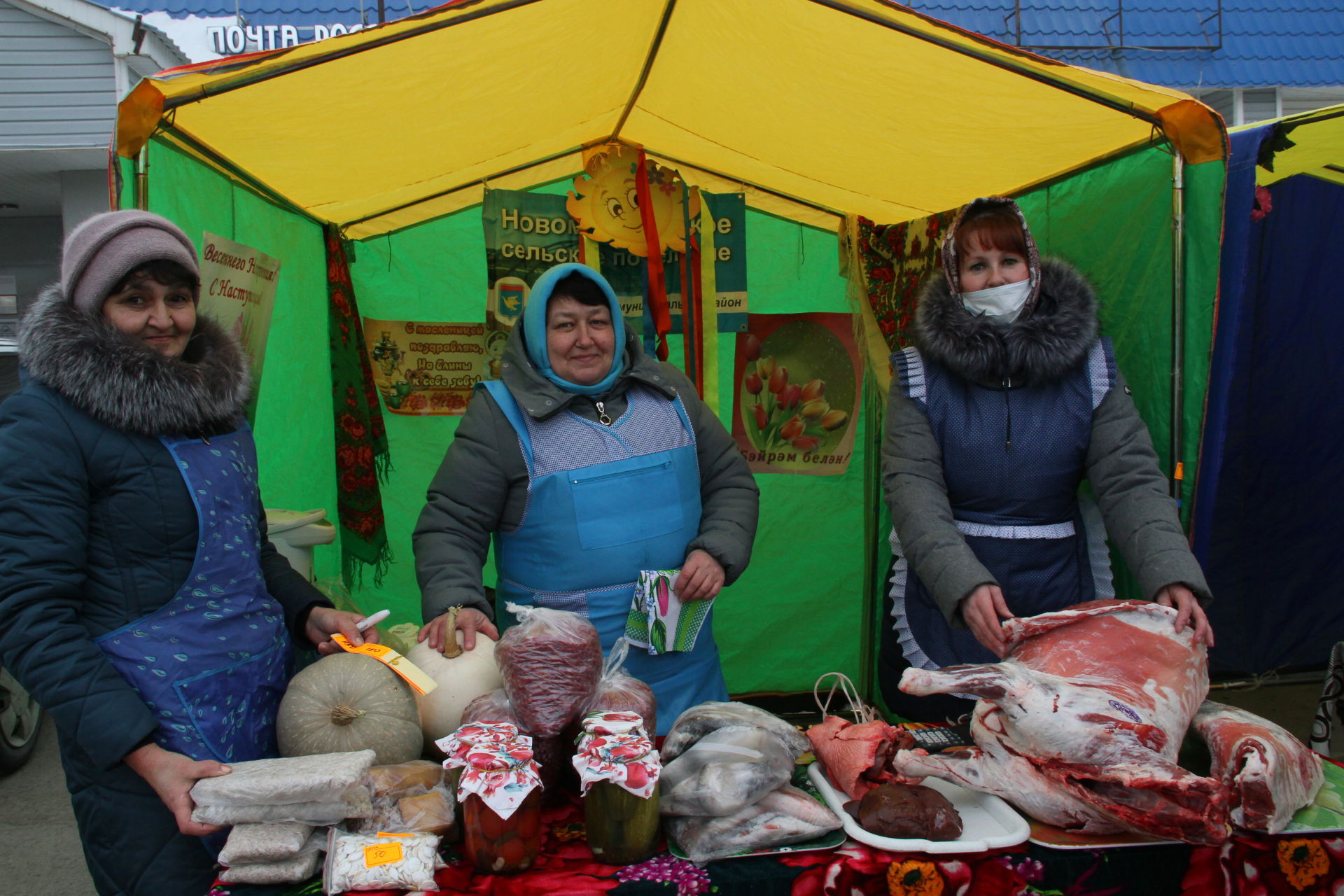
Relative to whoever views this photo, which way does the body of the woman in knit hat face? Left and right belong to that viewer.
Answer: facing the viewer and to the right of the viewer

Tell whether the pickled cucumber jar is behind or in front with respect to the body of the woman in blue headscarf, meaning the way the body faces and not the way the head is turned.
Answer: in front

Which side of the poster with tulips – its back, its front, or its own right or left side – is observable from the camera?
front

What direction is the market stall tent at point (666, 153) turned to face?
toward the camera

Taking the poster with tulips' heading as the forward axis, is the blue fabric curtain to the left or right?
on its left

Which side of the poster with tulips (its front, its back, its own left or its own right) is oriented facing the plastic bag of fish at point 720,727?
front

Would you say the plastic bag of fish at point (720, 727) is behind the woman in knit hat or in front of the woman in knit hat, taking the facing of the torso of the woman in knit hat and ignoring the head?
in front

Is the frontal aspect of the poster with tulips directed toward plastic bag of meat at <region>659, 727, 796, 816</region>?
yes

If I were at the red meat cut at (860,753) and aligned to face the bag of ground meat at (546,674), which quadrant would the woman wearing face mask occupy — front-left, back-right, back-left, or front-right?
back-right

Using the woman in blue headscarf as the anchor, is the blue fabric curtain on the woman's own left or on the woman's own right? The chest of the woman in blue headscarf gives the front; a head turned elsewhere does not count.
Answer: on the woman's own left

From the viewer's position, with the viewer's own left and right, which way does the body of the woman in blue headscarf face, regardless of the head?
facing the viewer
